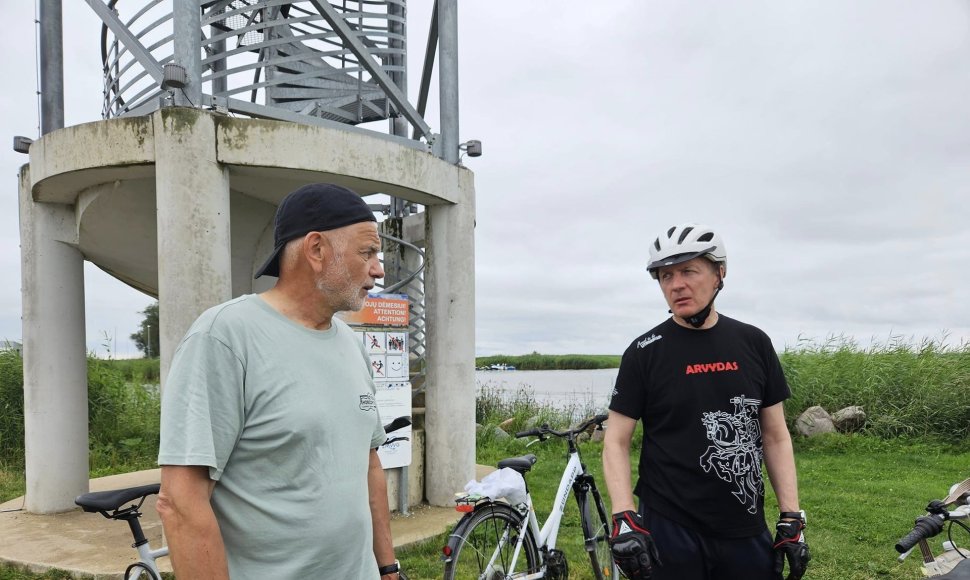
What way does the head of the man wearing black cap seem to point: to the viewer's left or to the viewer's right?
to the viewer's right

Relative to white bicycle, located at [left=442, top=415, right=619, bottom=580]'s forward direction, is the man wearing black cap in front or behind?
behind

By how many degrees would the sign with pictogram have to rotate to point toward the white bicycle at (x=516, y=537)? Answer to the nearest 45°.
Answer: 0° — it already faces it

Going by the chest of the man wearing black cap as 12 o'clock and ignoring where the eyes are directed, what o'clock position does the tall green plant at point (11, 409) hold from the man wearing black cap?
The tall green plant is roughly at 7 o'clock from the man wearing black cap.

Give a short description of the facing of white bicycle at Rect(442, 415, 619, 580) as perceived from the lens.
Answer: facing away from the viewer and to the right of the viewer

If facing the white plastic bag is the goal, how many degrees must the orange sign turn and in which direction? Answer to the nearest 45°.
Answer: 0° — it already faces it

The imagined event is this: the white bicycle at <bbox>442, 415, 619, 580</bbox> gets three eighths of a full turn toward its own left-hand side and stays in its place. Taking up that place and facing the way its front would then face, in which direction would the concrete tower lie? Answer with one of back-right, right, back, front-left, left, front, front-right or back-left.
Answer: front-right

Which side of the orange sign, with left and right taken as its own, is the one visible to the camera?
front

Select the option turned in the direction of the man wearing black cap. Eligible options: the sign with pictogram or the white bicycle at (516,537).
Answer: the sign with pictogram

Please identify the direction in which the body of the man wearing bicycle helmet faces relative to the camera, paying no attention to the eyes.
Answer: toward the camera

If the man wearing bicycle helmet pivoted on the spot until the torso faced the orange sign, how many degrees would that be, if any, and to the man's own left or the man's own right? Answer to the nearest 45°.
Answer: approximately 135° to the man's own right

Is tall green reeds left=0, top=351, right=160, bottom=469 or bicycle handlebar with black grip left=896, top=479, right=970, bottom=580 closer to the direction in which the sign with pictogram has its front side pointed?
the bicycle handlebar with black grip
